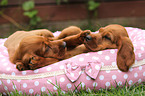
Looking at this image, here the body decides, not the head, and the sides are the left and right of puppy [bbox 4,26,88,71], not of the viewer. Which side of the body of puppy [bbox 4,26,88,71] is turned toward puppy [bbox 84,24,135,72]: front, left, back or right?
front

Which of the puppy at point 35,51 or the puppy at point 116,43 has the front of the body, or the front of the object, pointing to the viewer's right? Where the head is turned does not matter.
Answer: the puppy at point 35,51

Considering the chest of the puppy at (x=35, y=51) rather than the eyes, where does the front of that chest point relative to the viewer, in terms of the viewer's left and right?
facing to the right of the viewer

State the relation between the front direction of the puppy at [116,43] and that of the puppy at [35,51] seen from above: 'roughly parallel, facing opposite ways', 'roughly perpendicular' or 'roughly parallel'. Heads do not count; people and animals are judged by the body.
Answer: roughly parallel, facing opposite ways

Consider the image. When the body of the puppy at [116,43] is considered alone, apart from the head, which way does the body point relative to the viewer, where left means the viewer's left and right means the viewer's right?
facing to the left of the viewer

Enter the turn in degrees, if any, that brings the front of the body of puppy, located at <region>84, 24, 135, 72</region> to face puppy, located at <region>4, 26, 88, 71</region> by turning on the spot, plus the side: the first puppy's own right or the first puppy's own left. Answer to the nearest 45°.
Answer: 0° — it already faces it

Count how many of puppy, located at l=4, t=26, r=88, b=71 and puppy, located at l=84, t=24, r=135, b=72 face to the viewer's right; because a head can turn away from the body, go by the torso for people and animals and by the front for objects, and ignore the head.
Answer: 1
